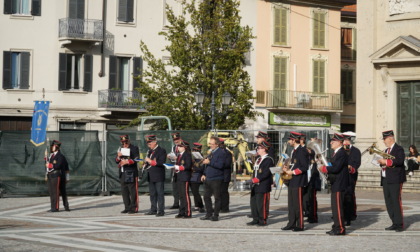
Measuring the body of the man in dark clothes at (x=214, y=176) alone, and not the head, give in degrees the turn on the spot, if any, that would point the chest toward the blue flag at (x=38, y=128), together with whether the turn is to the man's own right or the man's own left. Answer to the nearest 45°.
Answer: approximately 45° to the man's own right

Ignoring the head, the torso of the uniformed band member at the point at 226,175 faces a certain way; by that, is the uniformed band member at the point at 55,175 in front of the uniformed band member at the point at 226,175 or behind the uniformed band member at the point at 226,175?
in front

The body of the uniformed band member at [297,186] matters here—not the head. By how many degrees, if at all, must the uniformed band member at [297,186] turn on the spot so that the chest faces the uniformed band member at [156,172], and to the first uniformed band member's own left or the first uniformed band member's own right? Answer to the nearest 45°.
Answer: approximately 45° to the first uniformed band member's own right

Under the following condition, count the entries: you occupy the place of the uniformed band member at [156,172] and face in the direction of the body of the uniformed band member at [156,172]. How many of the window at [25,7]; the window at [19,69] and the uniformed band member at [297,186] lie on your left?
1
